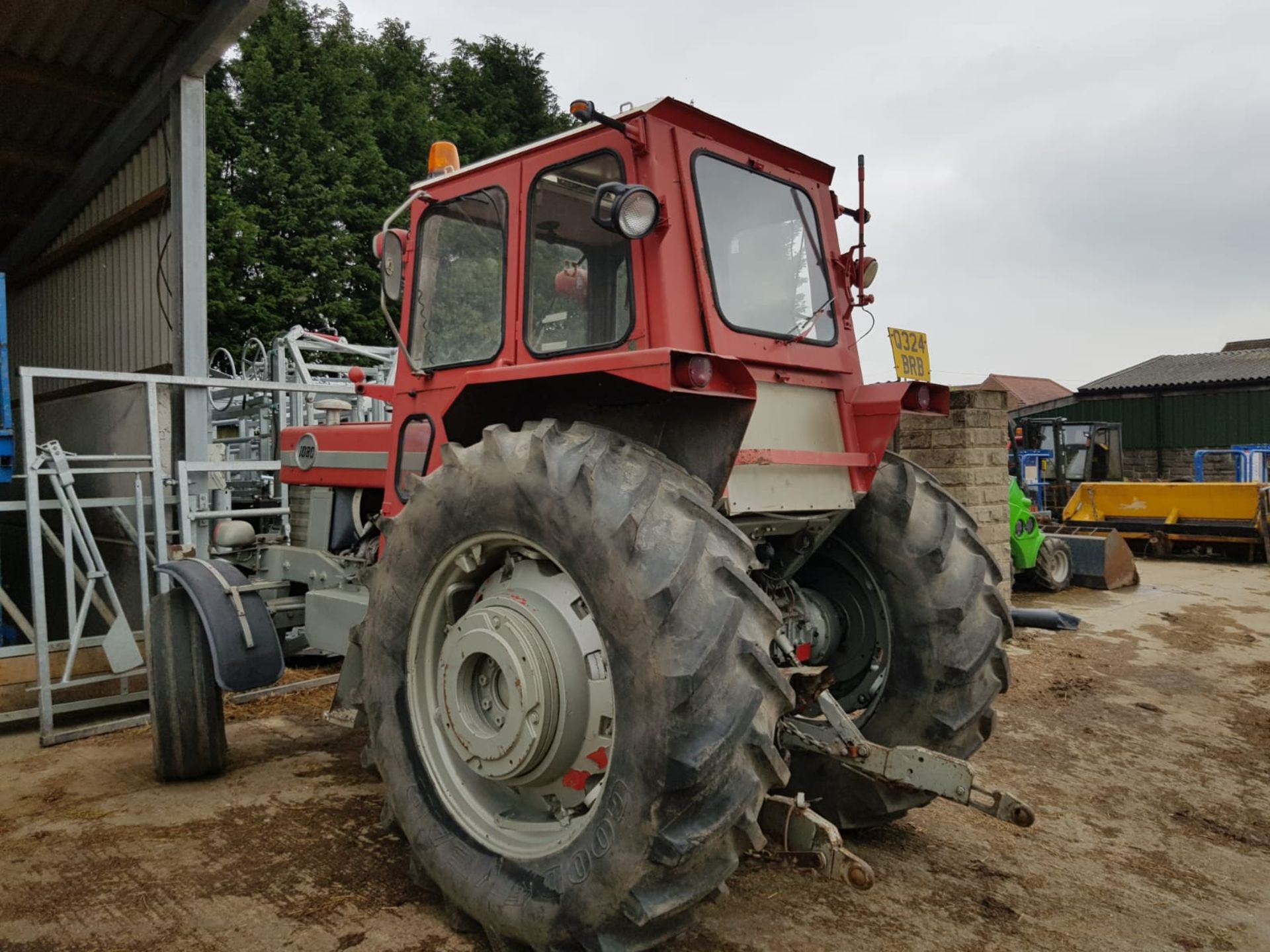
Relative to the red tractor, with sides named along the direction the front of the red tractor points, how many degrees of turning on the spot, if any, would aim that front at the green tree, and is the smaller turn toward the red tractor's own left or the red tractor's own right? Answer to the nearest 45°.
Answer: approximately 45° to the red tractor's own right

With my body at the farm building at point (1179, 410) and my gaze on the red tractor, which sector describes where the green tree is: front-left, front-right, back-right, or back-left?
front-right

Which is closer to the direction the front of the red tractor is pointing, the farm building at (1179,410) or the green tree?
the green tree

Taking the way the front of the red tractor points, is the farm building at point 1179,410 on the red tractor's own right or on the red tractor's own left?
on the red tractor's own right

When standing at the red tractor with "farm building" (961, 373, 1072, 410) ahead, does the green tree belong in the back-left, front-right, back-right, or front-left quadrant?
front-left

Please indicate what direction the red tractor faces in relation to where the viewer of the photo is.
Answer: facing away from the viewer and to the left of the viewer

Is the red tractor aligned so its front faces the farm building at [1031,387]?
no
